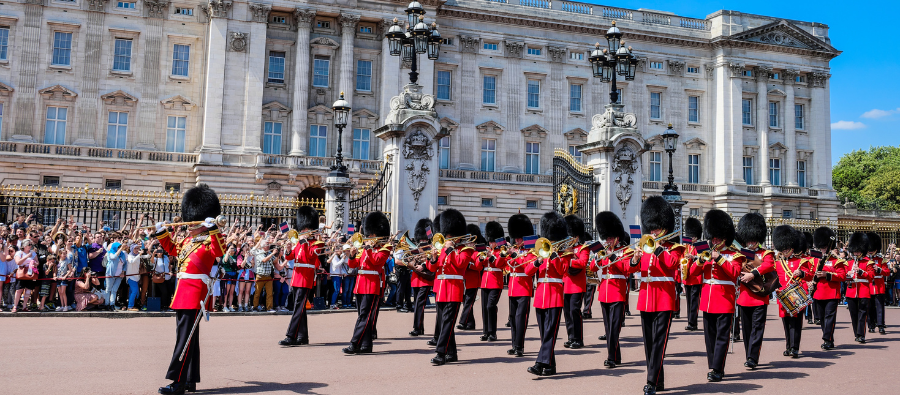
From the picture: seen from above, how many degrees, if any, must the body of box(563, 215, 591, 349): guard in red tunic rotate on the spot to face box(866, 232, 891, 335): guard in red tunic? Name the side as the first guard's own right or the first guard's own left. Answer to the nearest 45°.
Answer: approximately 180°

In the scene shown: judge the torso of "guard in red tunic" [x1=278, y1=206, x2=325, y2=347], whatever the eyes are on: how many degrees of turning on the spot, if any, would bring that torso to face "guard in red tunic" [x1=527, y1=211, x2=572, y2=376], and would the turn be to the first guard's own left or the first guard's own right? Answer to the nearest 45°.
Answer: approximately 90° to the first guard's own left

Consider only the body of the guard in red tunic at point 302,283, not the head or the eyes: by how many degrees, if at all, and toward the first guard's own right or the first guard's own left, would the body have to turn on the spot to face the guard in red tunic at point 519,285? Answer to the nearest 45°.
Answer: approximately 135° to the first guard's own left

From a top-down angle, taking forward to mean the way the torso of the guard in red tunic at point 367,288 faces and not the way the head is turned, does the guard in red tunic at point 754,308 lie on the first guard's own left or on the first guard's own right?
on the first guard's own left

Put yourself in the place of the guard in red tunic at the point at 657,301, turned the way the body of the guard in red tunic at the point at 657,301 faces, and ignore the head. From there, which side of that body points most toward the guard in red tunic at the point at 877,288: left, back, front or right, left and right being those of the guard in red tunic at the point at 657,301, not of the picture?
back

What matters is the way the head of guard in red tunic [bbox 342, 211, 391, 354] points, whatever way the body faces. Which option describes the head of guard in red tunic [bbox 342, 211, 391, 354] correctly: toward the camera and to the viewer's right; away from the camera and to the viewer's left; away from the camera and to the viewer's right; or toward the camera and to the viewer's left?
toward the camera and to the viewer's left

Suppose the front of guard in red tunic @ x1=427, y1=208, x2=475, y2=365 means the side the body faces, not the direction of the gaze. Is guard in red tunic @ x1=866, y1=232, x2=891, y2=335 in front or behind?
behind

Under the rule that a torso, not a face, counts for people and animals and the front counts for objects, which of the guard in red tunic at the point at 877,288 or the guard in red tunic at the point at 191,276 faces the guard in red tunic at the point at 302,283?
the guard in red tunic at the point at 877,288

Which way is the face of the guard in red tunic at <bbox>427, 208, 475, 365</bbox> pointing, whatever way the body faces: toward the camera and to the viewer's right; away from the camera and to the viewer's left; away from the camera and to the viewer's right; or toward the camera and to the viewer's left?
toward the camera and to the viewer's left

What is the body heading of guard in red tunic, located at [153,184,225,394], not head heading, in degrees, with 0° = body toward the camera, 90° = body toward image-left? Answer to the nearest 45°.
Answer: approximately 45°

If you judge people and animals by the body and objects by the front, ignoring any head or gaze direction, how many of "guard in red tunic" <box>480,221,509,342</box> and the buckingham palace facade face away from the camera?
0

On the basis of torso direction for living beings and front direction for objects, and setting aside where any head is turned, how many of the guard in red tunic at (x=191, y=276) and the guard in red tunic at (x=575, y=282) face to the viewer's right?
0

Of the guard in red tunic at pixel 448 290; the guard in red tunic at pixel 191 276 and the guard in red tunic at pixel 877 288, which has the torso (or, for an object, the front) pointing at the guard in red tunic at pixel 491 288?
the guard in red tunic at pixel 877 288

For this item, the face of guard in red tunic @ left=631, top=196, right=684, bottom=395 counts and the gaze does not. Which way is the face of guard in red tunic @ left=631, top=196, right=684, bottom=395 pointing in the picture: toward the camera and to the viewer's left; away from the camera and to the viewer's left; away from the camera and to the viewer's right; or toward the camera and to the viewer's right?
toward the camera and to the viewer's left

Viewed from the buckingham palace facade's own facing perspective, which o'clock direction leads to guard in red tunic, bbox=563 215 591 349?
The guard in red tunic is roughly at 1 o'clock from the buckingham palace facade.

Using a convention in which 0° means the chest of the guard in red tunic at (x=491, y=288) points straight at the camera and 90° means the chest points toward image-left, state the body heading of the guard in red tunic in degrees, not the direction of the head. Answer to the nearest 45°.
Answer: approximately 45°
